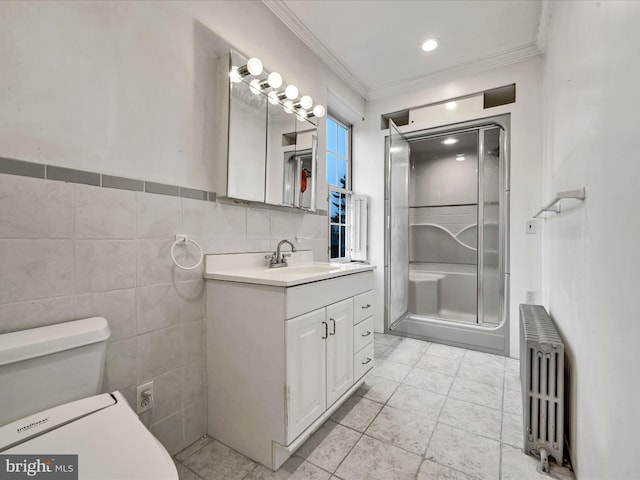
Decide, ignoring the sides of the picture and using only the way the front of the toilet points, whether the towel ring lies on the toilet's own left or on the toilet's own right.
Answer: on the toilet's own left

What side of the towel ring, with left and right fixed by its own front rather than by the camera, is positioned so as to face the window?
left

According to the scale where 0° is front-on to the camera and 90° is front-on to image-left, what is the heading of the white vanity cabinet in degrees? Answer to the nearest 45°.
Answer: approximately 315°

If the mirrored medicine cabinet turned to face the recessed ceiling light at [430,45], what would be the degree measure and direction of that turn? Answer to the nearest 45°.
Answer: approximately 45° to its left

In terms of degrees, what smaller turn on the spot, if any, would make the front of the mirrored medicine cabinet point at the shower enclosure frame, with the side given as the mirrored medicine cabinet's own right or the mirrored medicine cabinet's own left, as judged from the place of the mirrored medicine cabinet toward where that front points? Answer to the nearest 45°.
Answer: approximately 45° to the mirrored medicine cabinet's own left

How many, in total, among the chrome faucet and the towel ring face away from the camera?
0

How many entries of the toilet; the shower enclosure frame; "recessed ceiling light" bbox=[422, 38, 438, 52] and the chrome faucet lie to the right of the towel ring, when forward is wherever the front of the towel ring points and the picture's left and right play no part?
1

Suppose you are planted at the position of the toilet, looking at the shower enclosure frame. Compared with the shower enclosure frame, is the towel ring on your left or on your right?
left

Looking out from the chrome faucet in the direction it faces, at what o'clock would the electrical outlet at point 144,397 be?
The electrical outlet is roughly at 3 o'clock from the chrome faucet.

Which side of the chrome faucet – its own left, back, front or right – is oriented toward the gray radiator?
front

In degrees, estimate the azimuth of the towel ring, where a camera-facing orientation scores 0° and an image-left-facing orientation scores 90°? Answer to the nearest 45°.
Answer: approximately 315°

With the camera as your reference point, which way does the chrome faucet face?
facing the viewer and to the right of the viewer
